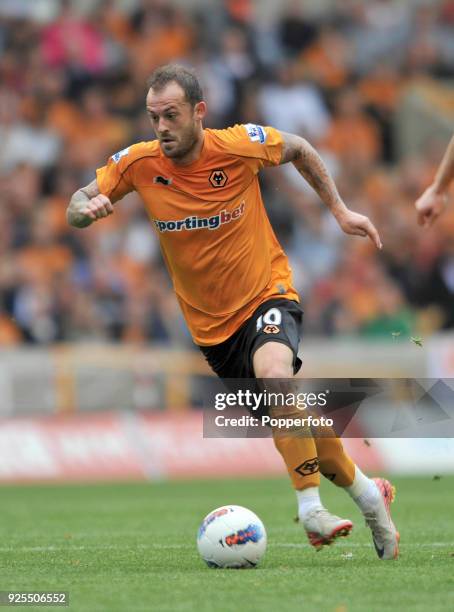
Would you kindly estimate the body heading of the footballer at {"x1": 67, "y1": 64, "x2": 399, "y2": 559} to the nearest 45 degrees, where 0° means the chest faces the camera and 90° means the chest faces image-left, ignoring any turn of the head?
approximately 45°
